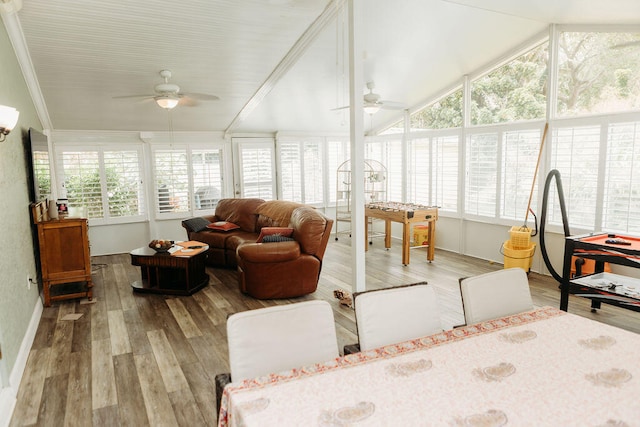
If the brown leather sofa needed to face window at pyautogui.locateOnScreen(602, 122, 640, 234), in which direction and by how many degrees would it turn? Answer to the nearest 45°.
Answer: approximately 135° to its left

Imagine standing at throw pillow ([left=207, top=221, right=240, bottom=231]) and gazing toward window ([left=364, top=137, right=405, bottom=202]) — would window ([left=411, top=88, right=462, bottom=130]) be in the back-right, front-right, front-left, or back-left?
front-right

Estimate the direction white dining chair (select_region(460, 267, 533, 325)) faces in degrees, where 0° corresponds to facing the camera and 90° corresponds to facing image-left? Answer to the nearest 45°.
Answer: approximately 315°

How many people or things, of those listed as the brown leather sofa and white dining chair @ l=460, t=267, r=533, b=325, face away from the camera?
0

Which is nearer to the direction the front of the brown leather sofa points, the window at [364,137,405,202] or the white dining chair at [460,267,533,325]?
the white dining chair

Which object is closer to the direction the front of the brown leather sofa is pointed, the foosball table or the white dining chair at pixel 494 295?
the white dining chair

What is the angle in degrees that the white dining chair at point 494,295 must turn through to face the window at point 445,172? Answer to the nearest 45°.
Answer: approximately 135° to its left

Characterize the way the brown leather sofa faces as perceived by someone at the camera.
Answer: facing the viewer and to the left of the viewer

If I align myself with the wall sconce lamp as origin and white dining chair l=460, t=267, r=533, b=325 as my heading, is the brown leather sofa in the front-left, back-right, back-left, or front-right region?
front-left

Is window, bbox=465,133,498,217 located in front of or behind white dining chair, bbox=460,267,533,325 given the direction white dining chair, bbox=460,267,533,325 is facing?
behind

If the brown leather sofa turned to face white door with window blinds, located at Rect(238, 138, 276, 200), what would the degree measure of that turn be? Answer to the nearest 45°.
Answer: approximately 135° to its right

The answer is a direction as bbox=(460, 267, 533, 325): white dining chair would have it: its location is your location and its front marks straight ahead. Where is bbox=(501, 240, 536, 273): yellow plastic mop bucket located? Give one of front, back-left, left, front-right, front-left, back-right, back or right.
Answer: back-left

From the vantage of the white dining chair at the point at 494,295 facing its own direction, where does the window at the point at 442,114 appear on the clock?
The window is roughly at 7 o'clock from the white dining chair.

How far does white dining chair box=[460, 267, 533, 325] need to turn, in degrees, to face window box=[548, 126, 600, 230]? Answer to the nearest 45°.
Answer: approximately 135° to its left

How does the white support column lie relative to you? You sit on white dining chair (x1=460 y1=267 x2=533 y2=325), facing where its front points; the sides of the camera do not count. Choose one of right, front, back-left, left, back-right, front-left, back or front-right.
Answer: back

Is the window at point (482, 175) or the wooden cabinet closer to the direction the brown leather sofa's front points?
the wooden cabinet

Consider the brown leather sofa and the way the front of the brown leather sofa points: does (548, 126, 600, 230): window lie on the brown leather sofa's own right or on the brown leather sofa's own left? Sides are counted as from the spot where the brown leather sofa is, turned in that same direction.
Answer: on the brown leather sofa's own left
